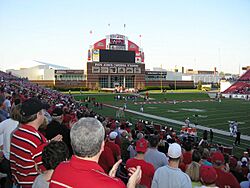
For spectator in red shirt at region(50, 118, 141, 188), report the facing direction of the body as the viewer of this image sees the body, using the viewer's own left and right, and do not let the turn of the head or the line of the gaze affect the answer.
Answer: facing away from the viewer and to the right of the viewer

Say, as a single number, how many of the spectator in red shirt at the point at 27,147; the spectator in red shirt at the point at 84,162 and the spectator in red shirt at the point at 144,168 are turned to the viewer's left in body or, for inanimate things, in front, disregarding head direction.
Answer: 0

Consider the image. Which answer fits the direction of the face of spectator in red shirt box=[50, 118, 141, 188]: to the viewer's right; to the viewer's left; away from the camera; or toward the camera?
away from the camera

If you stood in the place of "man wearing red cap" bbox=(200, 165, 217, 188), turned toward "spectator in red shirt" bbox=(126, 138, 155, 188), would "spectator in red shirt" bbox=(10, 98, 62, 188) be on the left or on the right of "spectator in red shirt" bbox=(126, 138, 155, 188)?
left

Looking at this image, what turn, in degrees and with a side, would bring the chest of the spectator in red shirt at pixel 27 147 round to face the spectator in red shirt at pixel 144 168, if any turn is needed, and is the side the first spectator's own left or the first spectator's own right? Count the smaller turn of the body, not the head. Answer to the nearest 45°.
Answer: approximately 45° to the first spectator's own right

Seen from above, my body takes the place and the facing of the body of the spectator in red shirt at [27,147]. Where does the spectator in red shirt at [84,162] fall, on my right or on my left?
on my right

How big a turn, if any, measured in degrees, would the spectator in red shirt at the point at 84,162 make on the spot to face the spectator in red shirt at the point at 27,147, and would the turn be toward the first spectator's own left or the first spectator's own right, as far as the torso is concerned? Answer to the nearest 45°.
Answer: approximately 90° to the first spectator's own left

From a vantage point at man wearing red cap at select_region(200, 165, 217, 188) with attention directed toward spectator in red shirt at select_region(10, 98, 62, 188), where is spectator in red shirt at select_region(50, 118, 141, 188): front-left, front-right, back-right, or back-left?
front-left

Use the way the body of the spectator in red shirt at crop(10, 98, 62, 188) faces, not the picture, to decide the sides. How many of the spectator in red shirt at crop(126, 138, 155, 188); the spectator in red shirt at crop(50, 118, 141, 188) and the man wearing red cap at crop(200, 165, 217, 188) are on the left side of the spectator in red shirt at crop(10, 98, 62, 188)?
0

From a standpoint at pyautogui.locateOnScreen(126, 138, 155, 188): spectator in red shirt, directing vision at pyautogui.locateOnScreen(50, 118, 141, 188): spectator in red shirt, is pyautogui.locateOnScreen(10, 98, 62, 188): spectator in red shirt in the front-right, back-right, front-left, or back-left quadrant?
front-right

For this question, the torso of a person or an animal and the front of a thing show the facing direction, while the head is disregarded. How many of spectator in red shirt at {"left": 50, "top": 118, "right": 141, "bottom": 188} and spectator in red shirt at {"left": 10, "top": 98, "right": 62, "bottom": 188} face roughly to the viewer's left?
0

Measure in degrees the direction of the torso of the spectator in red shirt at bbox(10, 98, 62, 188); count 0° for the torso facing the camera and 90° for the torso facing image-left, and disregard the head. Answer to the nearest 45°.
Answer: approximately 225°

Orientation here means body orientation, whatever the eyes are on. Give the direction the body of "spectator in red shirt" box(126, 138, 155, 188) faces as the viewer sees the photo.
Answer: away from the camera
